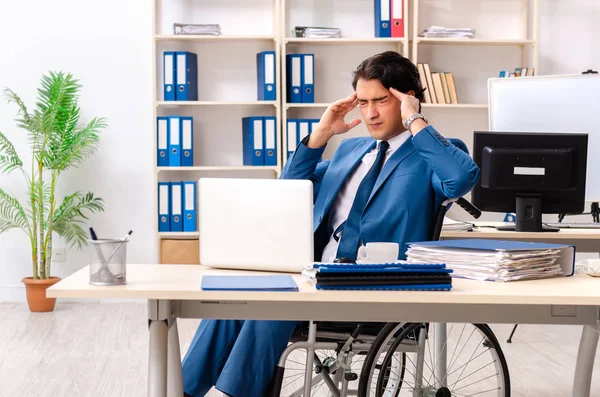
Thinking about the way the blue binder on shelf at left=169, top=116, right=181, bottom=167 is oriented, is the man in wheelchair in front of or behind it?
in front

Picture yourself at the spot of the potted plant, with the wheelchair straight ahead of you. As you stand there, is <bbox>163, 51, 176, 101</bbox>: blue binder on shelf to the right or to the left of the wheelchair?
left

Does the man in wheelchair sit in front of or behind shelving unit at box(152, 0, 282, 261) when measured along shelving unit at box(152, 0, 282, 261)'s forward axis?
in front

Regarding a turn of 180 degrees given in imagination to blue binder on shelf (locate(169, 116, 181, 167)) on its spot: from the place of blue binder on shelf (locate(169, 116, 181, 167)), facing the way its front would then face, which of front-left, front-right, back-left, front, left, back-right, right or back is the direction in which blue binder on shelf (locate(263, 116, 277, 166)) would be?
right

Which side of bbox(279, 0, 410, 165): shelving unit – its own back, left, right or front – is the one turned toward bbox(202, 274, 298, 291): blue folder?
front

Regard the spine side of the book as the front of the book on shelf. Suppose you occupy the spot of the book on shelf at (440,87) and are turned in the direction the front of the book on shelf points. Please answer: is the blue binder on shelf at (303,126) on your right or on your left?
on your right

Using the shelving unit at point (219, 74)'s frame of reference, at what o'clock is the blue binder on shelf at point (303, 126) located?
The blue binder on shelf is roughly at 10 o'clock from the shelving unit.

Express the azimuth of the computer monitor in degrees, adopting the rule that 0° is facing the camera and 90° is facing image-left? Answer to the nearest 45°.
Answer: approximately 180°
